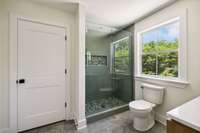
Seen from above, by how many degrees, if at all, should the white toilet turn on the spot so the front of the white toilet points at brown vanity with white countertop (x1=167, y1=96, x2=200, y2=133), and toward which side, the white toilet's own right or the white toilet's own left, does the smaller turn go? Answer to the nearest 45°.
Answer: approximately 45° to the white toilet's own left

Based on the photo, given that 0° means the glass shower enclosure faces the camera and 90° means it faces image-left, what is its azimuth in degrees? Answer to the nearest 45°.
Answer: approximately 315°

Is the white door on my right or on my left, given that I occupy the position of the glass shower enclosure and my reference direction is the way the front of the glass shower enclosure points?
on my right

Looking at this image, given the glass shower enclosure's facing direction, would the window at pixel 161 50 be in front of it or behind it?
in front

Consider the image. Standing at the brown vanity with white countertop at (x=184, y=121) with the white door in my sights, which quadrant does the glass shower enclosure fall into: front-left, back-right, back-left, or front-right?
front-right

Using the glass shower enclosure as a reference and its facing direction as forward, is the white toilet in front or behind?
in front

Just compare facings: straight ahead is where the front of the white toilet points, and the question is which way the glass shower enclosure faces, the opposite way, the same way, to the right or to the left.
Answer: to the left

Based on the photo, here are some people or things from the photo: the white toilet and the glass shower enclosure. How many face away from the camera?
0

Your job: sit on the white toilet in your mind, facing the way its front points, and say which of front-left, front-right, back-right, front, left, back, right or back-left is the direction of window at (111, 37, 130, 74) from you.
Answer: right

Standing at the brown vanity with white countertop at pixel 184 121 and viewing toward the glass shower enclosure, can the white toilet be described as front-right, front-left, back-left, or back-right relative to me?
front-right

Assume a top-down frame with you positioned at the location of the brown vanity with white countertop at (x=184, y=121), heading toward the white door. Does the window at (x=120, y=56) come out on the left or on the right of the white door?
right

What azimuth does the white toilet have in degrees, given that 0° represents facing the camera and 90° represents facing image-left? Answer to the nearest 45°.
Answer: approximately 45°

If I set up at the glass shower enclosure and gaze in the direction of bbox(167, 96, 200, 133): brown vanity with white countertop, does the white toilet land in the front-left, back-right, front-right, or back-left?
front-left
